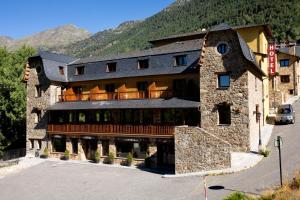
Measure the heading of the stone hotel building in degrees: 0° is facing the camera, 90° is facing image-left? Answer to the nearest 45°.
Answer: approximately 45°

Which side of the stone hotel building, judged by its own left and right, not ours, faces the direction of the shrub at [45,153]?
right

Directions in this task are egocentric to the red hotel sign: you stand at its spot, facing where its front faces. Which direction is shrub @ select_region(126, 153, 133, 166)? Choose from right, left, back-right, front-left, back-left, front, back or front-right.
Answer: front-right

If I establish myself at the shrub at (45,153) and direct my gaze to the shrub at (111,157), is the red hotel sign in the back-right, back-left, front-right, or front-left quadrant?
front-left

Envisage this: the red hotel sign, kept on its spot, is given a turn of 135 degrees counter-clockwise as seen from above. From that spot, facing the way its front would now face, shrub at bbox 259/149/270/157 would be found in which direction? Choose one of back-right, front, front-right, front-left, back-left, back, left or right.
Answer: back-right

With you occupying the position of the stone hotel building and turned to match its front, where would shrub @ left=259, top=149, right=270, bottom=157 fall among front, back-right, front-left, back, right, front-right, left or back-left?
left

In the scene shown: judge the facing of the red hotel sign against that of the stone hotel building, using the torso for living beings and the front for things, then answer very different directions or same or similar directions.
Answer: same or similar directions

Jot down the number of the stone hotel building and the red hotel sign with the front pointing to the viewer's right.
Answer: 0

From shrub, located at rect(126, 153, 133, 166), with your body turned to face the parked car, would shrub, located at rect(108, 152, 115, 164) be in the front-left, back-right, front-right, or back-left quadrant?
back-left

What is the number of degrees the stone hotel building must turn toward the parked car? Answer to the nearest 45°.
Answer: approximately 135° to its left

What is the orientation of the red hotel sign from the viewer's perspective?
toward the camera

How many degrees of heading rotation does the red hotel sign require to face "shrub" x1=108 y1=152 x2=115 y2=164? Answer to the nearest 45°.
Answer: approximately 45° to its right
